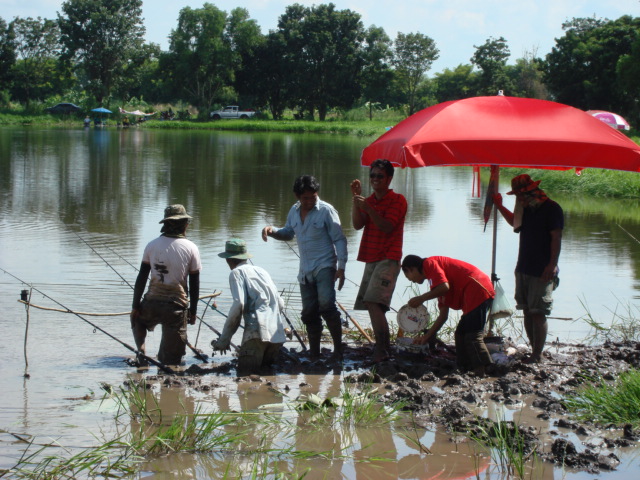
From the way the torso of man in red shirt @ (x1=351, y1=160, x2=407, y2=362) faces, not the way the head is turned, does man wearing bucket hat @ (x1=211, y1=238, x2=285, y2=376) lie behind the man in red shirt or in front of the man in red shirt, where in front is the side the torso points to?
in front

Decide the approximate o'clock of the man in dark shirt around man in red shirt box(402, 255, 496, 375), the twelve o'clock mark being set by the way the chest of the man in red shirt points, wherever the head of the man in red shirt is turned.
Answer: The man in dark shirt is roughly at 5 o'clock from the man in red shirt.

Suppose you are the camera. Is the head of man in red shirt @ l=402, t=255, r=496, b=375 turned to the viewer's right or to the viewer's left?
to the viewer's left

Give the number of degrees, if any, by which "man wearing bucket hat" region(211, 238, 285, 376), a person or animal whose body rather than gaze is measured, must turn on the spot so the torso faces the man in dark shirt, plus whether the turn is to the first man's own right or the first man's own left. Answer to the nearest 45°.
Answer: approximately 135° to the first man's own right

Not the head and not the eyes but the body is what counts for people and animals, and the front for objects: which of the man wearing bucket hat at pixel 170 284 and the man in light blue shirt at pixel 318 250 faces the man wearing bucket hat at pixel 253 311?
the man in light blue shirt

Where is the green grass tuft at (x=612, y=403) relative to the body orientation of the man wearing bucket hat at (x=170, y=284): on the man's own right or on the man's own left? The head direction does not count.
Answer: on the man's own right

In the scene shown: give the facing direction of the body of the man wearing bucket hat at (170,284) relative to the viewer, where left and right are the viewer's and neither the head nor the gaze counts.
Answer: facing away from the viewer

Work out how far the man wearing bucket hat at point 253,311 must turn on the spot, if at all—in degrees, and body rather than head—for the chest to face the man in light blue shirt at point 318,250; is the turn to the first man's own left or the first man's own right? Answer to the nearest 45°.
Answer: approximately 90° to the first man's own right

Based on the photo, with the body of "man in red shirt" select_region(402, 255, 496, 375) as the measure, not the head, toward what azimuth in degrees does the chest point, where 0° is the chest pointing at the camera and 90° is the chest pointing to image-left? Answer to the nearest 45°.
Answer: approximately 90°

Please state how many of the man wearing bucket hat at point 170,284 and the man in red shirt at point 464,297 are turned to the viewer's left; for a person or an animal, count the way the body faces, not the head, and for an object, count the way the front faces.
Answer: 1

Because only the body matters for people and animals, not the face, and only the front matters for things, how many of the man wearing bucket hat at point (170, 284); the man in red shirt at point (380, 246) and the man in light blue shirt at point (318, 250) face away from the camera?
1

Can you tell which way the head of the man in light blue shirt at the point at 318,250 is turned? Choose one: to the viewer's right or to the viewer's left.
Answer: to the viewer's left

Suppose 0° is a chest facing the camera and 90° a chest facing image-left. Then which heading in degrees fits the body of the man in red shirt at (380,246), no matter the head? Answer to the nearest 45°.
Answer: approximately 45°

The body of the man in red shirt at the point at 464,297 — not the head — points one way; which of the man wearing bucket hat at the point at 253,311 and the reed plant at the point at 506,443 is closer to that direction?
the man wearing bucket hat

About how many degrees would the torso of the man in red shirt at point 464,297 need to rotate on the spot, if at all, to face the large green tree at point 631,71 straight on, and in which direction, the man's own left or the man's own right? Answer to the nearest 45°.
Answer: approximately 90° to the man's own right

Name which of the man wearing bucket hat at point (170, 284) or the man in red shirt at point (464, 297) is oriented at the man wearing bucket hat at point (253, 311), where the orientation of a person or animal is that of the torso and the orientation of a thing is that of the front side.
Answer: the man in red shirt
